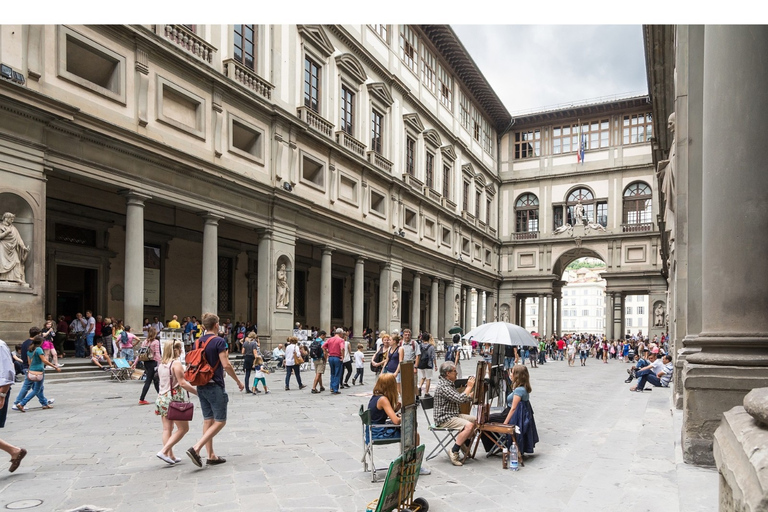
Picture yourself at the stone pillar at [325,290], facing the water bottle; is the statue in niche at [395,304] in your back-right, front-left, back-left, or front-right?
back-left

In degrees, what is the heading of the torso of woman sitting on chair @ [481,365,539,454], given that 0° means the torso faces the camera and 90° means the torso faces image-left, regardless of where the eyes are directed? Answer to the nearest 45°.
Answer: approximately 90°

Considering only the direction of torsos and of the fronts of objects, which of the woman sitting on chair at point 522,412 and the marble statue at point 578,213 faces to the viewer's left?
the woman sitting on chair

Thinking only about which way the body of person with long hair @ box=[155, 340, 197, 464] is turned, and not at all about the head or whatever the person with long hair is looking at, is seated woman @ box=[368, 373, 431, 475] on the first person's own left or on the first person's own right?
on the first person's own right

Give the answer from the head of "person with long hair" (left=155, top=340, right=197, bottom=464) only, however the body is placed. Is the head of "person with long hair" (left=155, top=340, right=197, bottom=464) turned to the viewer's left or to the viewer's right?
to the viewer's right

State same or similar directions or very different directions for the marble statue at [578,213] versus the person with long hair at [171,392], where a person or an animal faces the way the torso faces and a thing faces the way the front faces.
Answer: very different directions

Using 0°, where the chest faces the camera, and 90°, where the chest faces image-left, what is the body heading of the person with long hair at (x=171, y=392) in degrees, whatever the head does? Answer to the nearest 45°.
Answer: approximately 225°

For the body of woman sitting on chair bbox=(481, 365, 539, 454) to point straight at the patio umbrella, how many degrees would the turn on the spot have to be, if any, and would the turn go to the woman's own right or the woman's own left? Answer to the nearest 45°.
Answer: approximately 90° to the woman's own right

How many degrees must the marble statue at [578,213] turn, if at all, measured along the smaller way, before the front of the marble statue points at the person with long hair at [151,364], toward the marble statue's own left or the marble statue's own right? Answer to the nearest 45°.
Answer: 0° — it already faces them

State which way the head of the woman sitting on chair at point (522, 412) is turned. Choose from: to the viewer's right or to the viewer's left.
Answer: to the viewer's left
